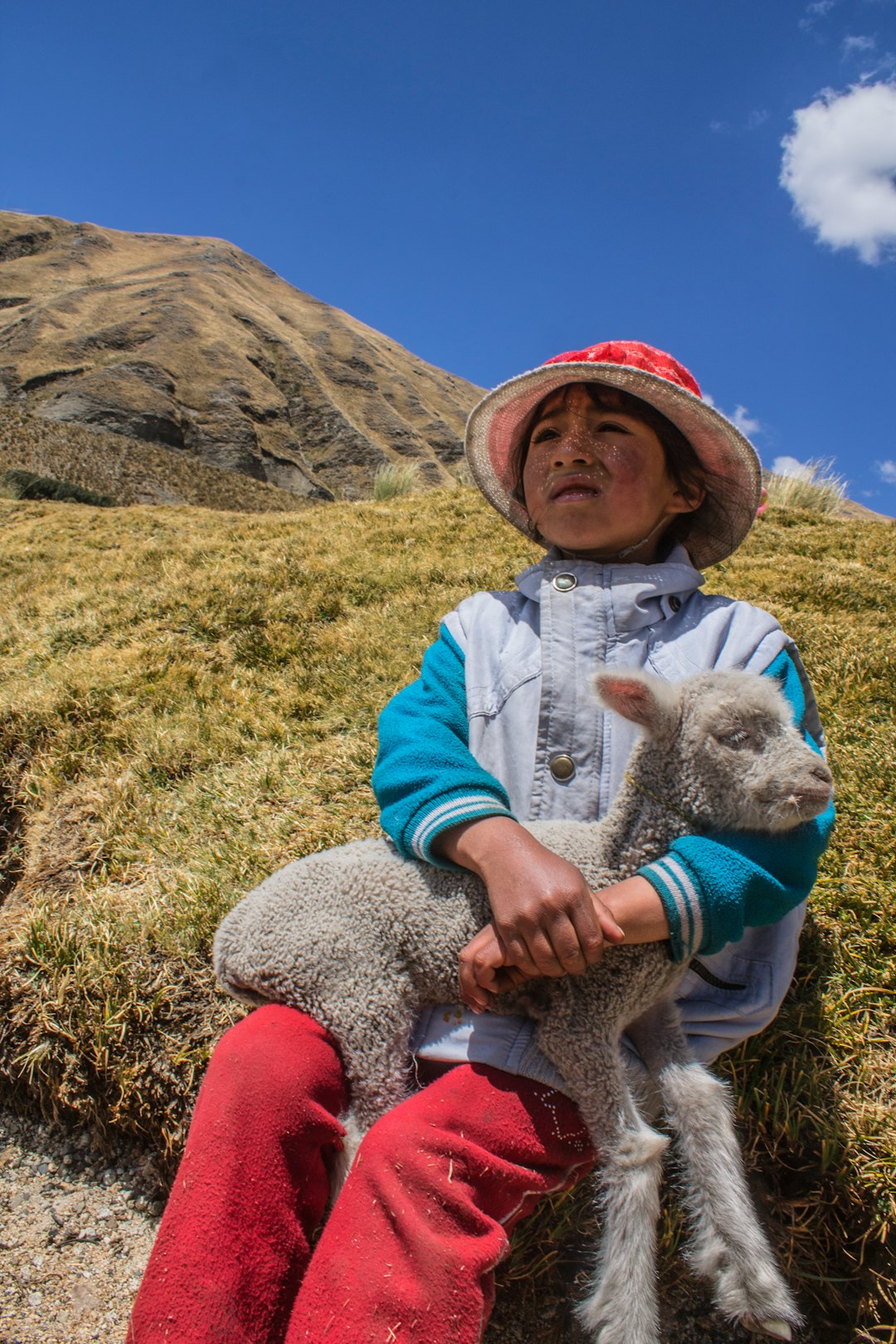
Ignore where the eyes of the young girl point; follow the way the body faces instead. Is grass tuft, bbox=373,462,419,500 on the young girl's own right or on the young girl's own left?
on the young girl's own right

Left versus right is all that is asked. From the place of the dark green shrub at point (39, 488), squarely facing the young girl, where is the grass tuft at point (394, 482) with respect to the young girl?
left

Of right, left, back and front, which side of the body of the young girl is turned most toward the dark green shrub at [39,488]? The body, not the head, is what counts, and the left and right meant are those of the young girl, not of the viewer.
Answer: right

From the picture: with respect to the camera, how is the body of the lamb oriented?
to the viewer's right

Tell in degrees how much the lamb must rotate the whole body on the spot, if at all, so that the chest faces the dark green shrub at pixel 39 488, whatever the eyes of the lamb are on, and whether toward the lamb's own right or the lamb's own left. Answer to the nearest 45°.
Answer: approximately 135° to the lamb's own left
